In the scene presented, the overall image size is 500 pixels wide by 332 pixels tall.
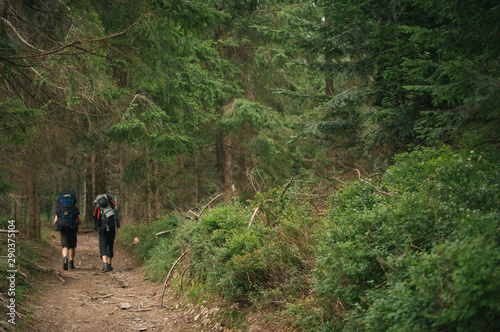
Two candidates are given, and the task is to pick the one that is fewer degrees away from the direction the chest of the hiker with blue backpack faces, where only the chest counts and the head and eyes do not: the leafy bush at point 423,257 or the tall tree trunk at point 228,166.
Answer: the tall tree trunk

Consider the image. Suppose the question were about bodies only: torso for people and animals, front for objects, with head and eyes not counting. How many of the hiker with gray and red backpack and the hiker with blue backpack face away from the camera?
2

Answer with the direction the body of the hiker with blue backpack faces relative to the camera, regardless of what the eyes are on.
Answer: away from the camera

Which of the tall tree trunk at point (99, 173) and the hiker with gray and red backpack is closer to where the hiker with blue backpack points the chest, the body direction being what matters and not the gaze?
the tall tree trunk

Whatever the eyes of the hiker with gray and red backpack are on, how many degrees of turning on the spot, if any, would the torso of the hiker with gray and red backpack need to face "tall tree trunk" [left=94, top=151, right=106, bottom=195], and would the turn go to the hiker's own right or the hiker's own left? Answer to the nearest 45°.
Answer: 0° — they already face it

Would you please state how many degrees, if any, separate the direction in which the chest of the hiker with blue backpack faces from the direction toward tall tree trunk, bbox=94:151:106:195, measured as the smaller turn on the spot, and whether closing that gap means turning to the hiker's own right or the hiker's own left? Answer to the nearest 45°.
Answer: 0° — they already face it

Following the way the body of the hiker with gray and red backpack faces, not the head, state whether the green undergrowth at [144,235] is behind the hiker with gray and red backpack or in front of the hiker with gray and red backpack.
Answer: in front

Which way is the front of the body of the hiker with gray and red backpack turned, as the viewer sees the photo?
away from the camera
